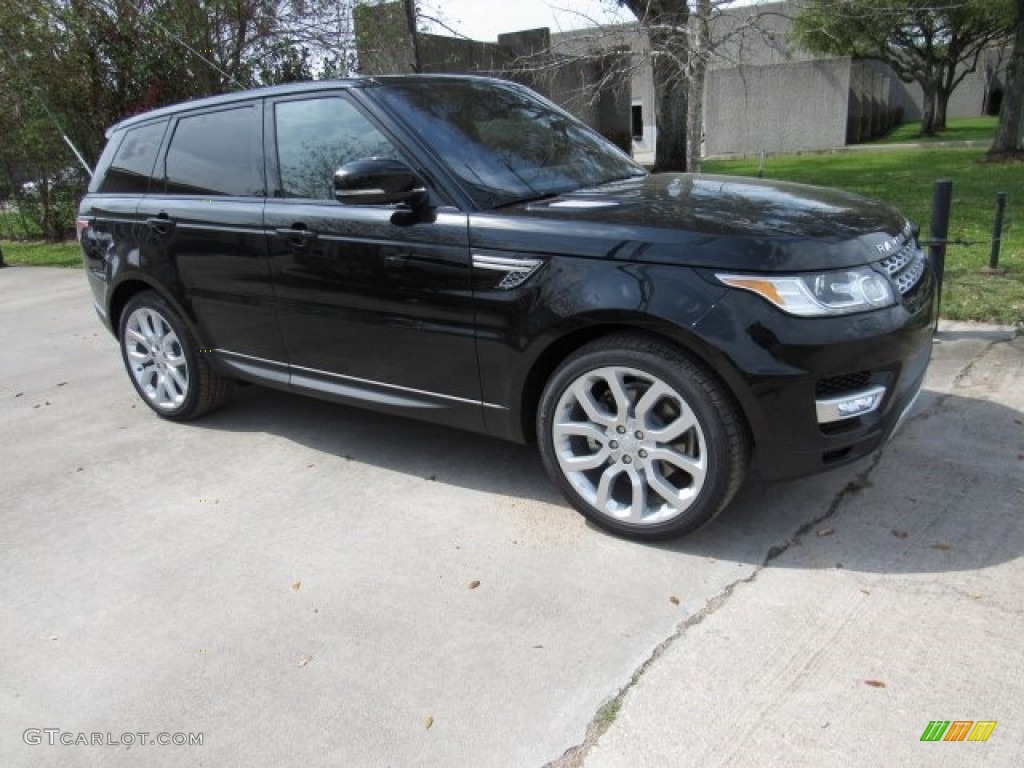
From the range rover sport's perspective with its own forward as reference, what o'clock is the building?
The building is roughly at 8 o'clock from the range rover sport.

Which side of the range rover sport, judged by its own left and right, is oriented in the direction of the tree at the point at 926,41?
left

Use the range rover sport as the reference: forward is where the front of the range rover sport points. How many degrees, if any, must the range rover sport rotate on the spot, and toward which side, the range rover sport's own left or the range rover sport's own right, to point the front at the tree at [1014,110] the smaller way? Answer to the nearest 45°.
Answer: approximately 90° to the range rover sport's own left

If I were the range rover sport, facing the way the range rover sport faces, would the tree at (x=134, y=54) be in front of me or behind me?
behind

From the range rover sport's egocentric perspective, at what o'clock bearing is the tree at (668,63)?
The tree is roughly at 8 o'clock from the range rover sport.

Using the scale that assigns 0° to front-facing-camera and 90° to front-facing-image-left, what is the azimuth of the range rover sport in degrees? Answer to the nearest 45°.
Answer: approximately 315°
